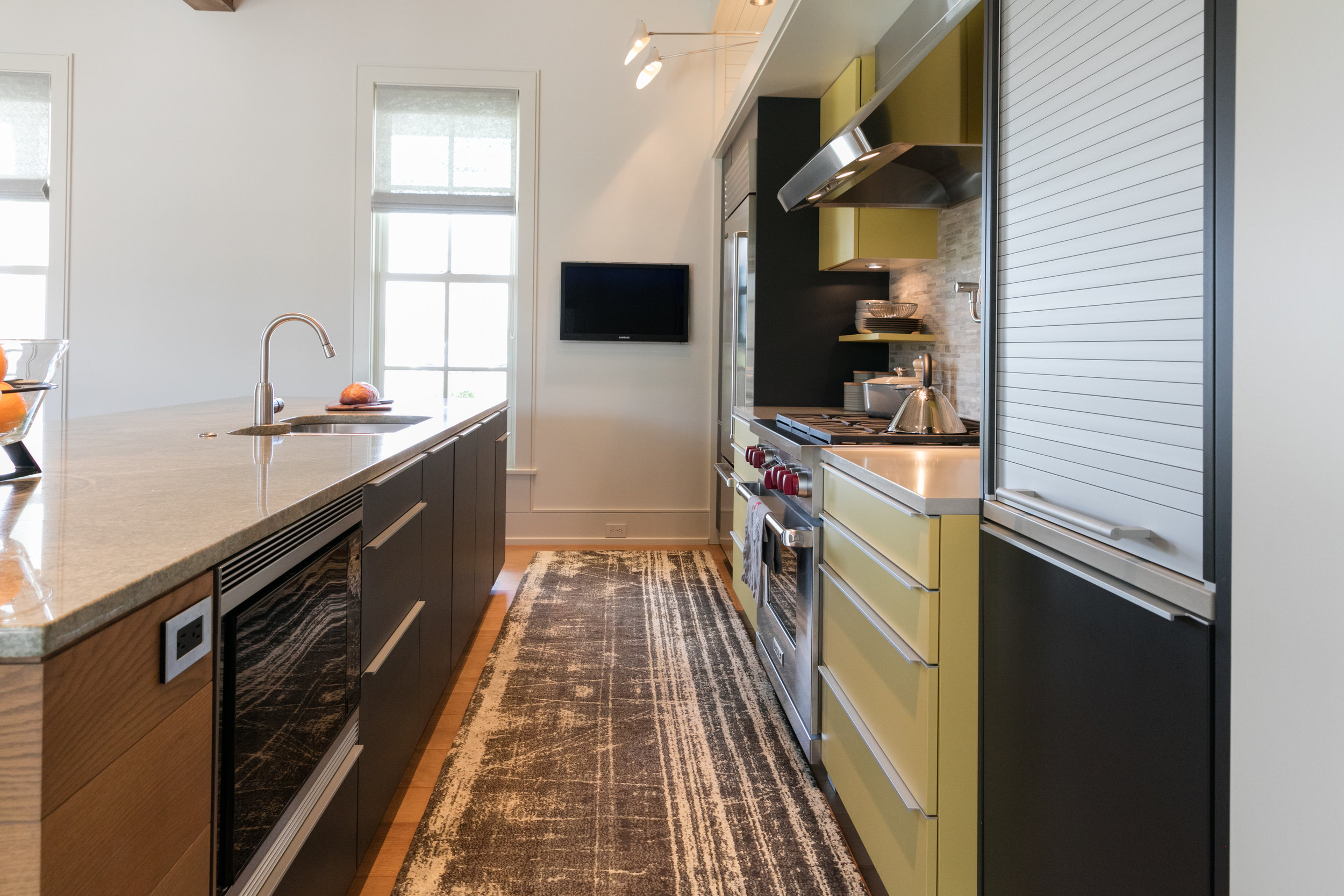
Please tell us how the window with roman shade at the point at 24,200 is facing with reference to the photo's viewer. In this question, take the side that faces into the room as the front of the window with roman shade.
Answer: facing the viewer

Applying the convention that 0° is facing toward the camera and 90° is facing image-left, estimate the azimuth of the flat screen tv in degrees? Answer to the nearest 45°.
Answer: approximately 0°

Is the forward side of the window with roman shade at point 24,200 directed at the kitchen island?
yes

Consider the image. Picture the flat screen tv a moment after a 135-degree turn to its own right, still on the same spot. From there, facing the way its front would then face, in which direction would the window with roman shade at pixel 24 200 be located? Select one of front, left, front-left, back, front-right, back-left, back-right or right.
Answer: front-left

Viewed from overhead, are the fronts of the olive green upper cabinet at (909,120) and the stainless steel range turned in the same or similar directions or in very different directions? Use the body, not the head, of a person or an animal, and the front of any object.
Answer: same or similar directions

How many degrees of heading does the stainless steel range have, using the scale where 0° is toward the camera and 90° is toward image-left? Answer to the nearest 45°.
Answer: approximately 90°

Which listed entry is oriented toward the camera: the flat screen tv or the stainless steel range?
the flat screen tv

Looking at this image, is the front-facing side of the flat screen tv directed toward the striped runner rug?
yes

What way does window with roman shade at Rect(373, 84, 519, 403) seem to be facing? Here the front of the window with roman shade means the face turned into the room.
toward the camera
